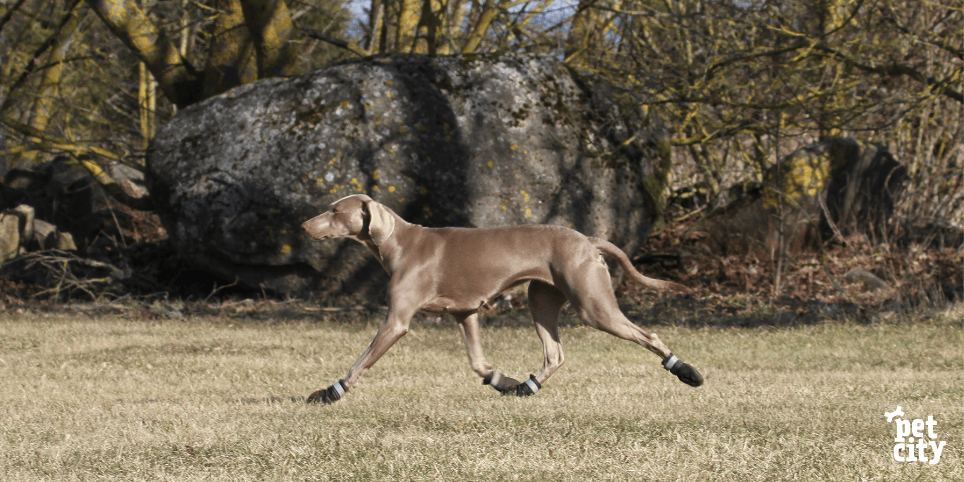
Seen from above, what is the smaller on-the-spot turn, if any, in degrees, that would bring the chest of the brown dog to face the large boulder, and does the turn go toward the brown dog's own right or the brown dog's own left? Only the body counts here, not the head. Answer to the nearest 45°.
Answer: approximately 90° to the brown dog's own right

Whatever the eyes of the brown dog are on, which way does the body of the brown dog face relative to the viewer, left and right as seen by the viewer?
facing to the left of the viewer
